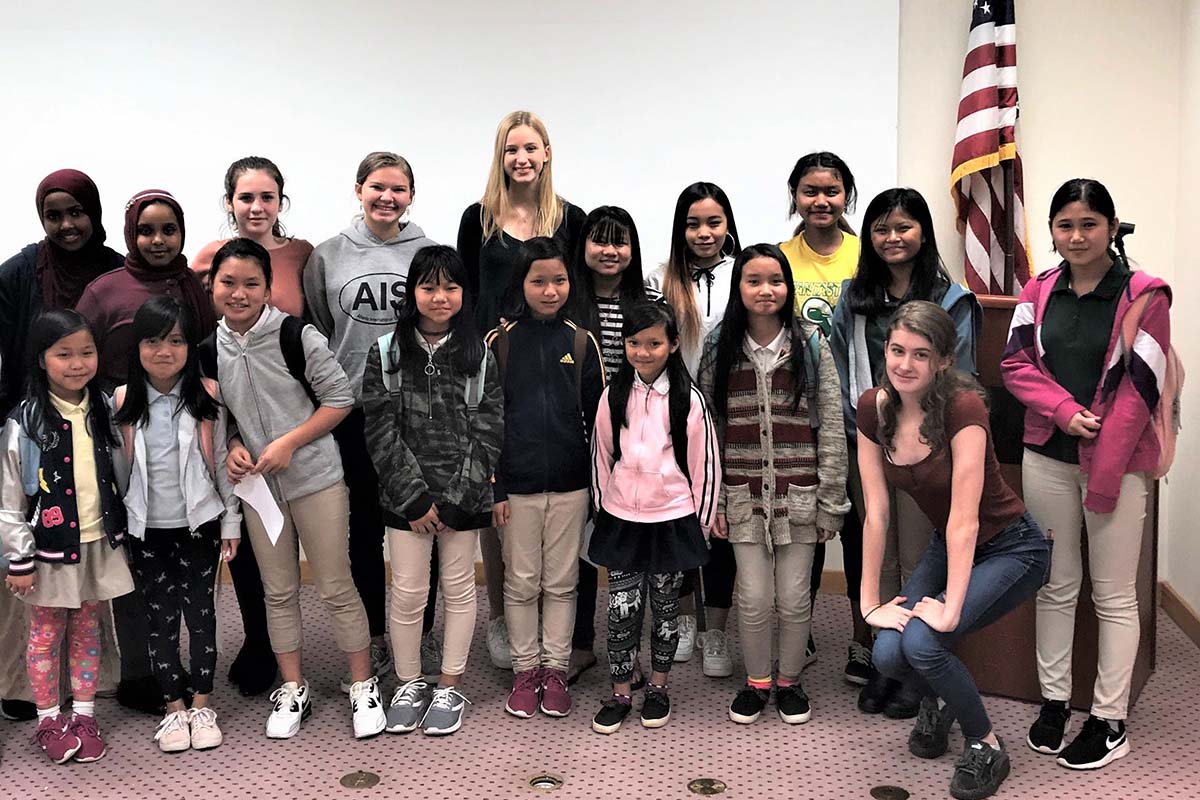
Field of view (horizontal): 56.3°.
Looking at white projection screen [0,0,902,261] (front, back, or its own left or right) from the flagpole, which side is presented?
left

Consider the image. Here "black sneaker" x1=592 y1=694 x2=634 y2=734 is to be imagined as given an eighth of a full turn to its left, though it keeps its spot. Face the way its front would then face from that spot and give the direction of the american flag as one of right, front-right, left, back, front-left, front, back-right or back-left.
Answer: back-left

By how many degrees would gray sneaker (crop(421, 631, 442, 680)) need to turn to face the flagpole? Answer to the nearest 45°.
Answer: approximately 90° to its left

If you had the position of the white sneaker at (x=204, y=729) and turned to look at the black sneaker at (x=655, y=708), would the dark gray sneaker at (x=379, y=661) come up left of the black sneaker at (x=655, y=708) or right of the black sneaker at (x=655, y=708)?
left

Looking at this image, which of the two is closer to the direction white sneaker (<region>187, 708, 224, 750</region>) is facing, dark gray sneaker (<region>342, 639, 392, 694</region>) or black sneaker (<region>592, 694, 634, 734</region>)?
the black sneaker
